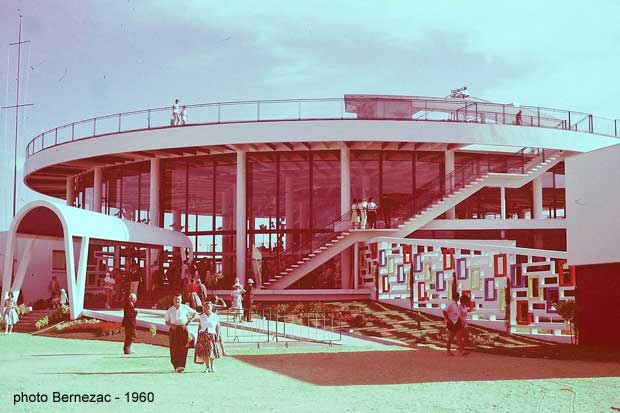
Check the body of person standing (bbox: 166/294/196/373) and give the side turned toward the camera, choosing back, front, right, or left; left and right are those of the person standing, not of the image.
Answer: front

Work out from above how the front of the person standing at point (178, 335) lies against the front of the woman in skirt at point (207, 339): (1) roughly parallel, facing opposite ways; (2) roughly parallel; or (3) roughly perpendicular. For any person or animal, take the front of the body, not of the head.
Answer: roughly parallel

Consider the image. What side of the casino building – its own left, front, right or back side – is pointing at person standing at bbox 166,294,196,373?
front

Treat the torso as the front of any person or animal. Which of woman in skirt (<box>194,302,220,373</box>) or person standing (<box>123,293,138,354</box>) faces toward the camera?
the woman in skirt

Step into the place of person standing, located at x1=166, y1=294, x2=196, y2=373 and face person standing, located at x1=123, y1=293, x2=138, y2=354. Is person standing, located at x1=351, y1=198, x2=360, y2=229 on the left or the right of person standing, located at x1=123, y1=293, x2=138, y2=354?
right

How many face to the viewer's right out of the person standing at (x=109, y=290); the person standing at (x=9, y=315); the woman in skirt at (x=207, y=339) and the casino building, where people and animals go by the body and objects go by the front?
0

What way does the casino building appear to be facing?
toward the camera

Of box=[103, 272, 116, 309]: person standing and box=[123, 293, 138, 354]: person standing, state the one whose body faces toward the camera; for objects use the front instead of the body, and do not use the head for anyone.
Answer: box=[103, 272, 116, 309]: person standing

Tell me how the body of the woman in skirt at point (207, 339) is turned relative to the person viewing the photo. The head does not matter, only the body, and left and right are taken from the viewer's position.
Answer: facing the viewer

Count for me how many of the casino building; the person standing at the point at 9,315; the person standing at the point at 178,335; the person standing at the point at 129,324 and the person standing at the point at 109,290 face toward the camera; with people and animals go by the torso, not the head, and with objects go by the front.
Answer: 4

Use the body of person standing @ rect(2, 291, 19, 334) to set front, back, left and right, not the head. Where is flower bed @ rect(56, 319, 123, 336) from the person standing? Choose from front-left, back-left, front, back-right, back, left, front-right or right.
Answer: front-left

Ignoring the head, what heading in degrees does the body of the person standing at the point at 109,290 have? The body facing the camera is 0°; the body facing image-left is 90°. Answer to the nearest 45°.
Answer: approximately 0°

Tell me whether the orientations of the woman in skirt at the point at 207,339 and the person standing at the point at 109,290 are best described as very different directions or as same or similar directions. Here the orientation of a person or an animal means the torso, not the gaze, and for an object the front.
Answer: same or similar directions

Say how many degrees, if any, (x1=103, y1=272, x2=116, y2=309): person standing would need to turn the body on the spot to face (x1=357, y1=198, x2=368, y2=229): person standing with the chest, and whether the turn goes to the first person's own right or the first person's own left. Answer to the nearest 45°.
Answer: approximately 90° to the first person's own left

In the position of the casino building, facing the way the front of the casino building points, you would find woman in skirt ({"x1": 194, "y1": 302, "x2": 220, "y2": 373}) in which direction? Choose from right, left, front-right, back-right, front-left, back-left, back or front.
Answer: front
